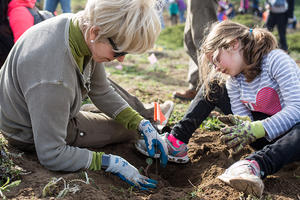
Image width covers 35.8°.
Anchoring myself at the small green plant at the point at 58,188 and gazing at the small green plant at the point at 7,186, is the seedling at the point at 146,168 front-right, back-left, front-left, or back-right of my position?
back-right

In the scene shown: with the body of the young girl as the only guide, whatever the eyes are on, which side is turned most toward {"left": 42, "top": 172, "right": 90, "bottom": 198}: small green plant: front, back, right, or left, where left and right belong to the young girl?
front

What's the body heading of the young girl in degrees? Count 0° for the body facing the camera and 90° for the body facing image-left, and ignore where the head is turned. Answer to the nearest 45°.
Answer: approximately 45°

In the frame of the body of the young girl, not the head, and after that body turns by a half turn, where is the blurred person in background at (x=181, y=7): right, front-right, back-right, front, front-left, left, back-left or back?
front-left

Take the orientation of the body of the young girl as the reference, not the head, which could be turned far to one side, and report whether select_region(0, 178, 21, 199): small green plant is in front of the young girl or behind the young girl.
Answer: in front

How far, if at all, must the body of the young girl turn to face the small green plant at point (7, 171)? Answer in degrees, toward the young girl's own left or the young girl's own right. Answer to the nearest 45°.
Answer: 0° — they already face it

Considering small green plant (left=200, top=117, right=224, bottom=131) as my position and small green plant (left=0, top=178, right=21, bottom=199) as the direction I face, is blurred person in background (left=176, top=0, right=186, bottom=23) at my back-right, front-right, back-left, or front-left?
back-right
